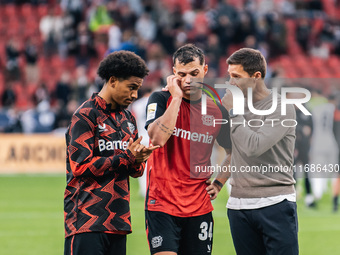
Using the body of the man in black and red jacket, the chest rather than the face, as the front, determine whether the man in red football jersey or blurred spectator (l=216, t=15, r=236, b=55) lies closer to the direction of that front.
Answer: the man in red football jersey

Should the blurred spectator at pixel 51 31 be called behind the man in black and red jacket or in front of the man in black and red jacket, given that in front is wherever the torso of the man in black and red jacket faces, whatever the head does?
behind

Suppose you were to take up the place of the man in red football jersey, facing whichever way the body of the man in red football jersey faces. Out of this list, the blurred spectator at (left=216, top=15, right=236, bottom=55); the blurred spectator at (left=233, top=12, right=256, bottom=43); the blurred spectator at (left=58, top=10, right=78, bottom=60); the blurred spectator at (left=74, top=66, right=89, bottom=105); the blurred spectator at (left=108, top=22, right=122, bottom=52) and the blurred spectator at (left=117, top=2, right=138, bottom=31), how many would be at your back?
6

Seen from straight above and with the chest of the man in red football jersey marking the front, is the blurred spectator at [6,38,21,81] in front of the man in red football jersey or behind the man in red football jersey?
behind

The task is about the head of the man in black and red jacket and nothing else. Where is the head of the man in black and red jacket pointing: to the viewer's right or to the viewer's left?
to the viewer's right

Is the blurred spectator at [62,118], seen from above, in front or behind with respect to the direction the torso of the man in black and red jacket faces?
behind

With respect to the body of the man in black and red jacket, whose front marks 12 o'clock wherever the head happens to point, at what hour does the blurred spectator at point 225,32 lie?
The blurred spectator is roughly at 8 o'clock from the man in black and red jacket.

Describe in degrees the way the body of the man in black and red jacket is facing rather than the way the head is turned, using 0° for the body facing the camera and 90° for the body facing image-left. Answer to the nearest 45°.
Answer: approximately 315°

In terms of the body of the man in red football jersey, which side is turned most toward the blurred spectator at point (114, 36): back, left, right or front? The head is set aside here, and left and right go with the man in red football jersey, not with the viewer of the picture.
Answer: back

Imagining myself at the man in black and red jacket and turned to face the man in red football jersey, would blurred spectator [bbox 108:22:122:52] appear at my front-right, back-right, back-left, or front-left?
front-left

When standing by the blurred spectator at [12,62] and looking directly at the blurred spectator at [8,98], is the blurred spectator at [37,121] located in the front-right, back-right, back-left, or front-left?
front-left

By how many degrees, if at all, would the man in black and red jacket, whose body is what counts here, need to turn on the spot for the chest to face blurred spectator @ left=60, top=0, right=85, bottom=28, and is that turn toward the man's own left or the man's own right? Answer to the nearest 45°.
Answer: approximately 135° to the man's own left

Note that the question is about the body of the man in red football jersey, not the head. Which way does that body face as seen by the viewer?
toward the camera

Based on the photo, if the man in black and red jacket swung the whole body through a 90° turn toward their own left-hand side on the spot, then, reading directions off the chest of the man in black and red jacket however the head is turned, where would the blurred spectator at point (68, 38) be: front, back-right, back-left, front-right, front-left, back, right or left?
front-left

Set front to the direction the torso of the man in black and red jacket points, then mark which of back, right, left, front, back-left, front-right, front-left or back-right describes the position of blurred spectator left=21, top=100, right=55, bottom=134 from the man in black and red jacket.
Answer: back-left

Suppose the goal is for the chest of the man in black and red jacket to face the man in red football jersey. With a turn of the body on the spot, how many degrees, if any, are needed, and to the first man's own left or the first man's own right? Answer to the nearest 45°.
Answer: approximately 90° to the first man's own left

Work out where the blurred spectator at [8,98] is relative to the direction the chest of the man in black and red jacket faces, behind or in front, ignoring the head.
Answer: behind

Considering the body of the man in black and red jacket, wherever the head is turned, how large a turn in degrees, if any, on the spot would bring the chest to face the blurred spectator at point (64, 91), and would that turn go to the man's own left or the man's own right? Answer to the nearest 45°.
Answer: approximately 135° to the man's own left
